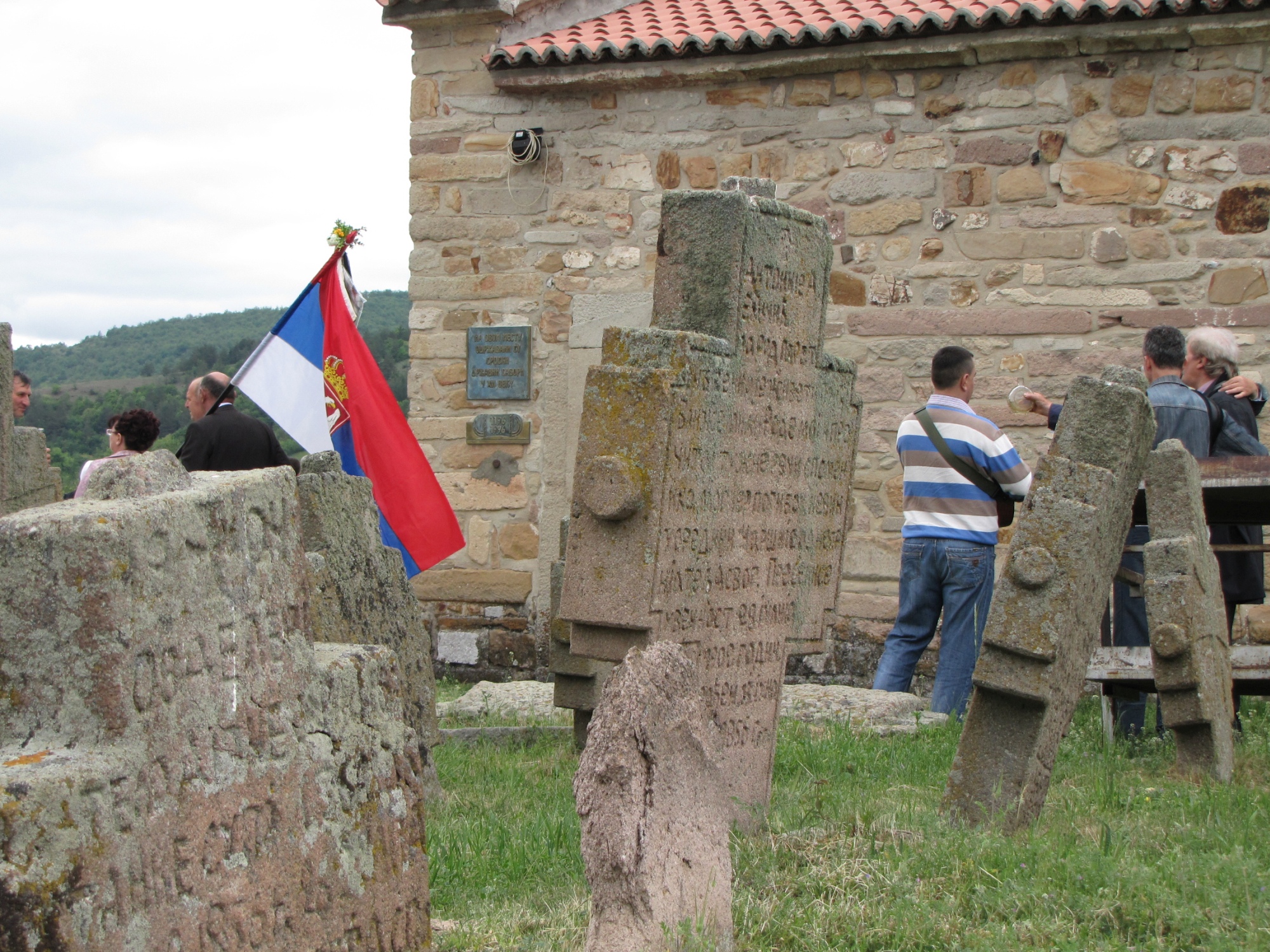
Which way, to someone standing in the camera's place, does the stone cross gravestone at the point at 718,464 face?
facing the viewer and to the right of the viewer

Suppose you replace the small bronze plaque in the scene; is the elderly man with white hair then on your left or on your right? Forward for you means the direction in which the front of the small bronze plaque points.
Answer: on your left

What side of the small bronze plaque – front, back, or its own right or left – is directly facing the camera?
front

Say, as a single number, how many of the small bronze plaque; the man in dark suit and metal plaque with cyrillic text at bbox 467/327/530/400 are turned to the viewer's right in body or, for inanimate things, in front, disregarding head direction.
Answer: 0

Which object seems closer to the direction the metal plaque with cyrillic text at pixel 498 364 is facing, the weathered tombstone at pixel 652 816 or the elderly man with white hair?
the weathered tombstone

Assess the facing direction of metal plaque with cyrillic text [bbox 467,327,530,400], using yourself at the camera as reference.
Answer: facing the viewer

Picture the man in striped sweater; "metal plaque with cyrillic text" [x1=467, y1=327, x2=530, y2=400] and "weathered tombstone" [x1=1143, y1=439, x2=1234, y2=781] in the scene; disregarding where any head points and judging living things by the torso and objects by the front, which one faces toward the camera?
the metal plaque with cyrillic text

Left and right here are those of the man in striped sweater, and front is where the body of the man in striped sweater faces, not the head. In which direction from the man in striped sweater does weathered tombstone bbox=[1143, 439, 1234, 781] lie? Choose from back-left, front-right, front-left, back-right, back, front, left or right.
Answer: right

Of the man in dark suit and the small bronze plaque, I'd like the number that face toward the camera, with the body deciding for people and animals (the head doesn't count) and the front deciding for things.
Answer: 1

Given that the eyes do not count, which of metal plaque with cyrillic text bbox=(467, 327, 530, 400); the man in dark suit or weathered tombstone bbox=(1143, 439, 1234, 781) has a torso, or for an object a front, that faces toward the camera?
the metal plaque with cyrillic text

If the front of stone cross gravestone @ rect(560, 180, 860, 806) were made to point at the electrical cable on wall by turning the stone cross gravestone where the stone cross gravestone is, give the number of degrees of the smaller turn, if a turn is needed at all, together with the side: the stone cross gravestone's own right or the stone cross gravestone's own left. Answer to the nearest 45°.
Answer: approximately 135° to the stone cross gravestone's own left

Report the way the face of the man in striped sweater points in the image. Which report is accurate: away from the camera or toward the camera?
away from the camera

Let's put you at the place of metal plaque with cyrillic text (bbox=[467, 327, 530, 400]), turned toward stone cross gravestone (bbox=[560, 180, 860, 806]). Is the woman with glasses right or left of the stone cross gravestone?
right

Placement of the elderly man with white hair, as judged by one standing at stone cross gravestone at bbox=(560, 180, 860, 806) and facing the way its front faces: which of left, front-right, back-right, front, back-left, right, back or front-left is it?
left

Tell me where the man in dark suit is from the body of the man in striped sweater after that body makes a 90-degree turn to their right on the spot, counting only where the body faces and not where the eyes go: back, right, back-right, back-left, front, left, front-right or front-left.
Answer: back-right

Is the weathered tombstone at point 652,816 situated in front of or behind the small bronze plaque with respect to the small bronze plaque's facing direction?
in front

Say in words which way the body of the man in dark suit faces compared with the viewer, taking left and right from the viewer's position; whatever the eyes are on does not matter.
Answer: facing away from the viewer and to the left of the viewer

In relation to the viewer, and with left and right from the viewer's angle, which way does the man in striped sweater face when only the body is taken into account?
facing away from the viewer and to the right of the viewer
